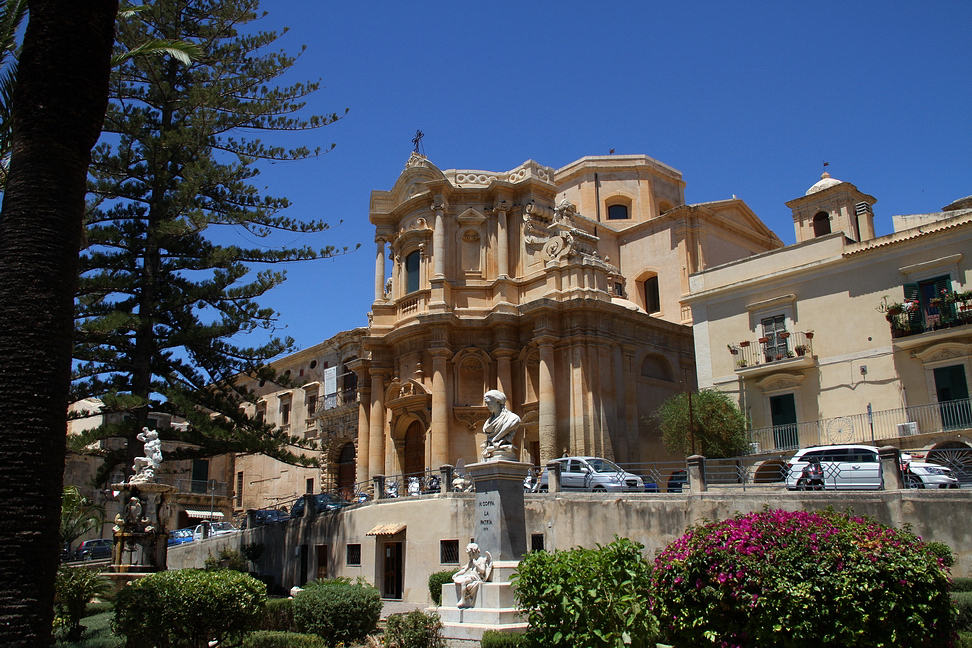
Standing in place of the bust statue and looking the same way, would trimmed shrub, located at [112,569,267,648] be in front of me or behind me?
in front

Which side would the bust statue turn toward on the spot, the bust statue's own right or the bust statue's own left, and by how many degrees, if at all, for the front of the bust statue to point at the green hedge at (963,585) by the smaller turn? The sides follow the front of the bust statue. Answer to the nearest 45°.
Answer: approximately 135° to the bust statue's own left

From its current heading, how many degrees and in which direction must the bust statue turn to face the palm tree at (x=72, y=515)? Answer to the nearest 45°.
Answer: approximately 90° to its right

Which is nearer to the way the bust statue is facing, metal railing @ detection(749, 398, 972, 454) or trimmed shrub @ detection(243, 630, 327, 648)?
the trimmed shrub

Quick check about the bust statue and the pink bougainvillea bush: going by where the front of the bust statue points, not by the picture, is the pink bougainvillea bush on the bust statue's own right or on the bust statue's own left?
on the bust statue's own left

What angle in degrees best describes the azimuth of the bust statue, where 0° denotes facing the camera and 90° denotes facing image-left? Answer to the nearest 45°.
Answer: approximately 45°

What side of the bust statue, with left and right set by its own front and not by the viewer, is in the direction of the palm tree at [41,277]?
front

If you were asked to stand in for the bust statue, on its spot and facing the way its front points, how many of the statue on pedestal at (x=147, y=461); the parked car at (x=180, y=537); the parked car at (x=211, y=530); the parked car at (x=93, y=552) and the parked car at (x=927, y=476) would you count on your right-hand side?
4

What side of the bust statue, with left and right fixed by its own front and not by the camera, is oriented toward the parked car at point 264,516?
right

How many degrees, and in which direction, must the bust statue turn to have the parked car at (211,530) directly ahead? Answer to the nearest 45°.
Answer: approximately 90° to its right

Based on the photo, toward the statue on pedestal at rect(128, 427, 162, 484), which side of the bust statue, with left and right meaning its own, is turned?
right

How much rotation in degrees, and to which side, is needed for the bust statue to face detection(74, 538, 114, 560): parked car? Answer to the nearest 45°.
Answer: approximately 90° to its right

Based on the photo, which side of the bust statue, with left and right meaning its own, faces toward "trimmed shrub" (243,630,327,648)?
front

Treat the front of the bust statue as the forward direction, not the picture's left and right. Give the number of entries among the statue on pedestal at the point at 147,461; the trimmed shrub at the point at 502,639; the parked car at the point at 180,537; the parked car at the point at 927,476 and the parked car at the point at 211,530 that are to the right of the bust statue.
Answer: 3
